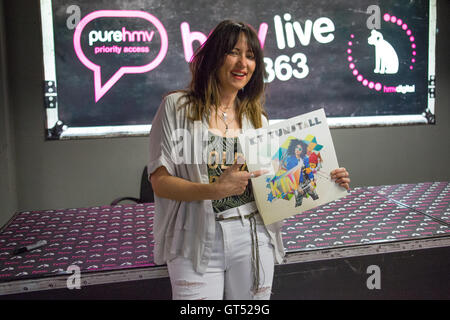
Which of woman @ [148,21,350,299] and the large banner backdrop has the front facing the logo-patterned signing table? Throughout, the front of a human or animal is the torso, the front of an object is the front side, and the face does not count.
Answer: the large banner backdrop

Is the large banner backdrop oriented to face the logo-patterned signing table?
yes

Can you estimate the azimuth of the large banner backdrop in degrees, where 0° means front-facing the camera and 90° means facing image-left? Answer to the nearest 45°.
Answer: approximately 0°
